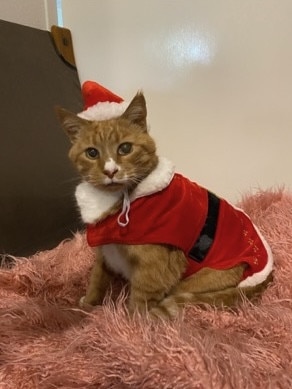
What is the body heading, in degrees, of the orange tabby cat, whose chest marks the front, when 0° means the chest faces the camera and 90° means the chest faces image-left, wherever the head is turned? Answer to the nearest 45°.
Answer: approximately 45°
